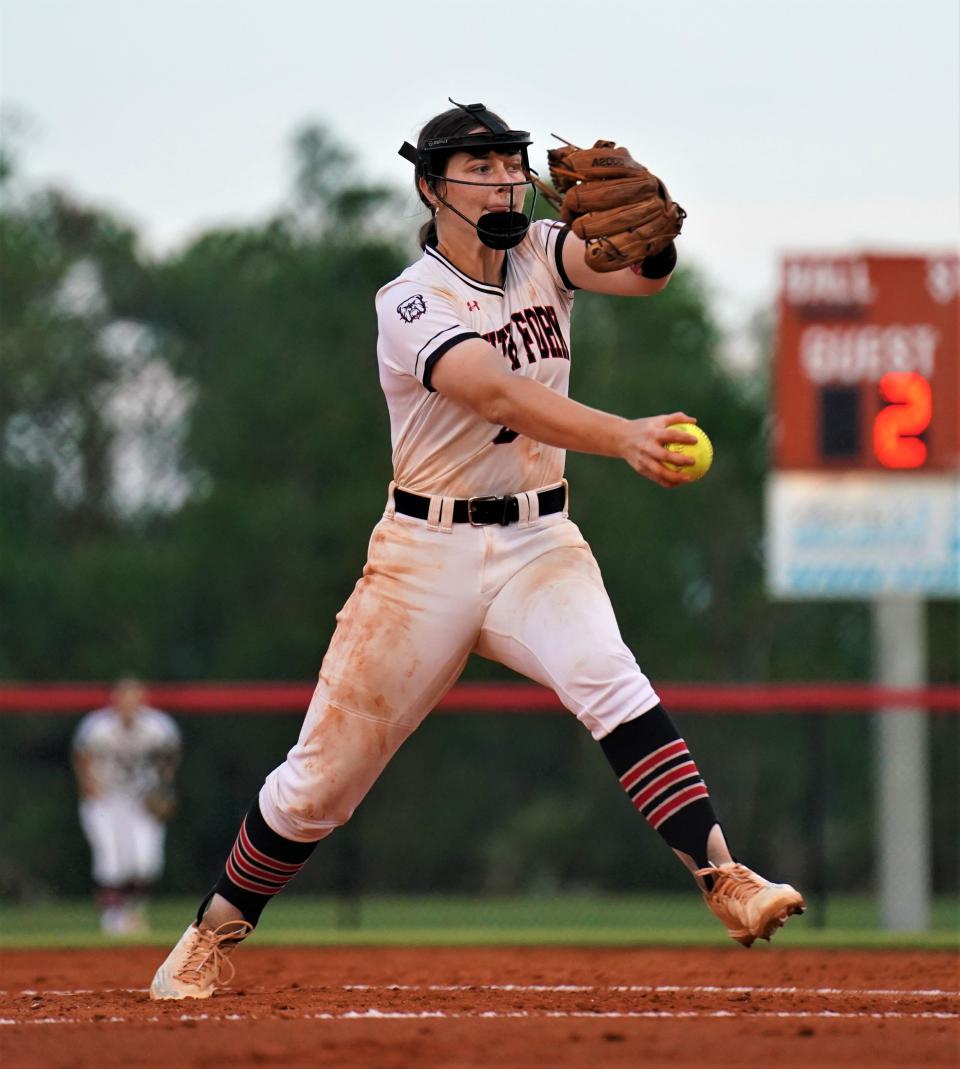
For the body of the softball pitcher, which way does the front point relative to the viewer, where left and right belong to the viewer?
facing the viewer and to the right of the viewer

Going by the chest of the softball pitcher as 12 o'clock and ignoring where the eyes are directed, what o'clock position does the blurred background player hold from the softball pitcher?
The blurred background player is roughly at 7 o'clock from the softball pitcher.

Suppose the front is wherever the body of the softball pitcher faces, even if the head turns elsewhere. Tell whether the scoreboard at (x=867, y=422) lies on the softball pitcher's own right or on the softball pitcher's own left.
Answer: on the softball pitcher's own left

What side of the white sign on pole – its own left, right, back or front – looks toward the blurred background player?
right

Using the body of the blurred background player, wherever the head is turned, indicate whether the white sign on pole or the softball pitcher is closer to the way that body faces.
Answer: the softball pitcher

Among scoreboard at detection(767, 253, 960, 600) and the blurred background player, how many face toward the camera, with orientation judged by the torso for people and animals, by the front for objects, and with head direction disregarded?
2

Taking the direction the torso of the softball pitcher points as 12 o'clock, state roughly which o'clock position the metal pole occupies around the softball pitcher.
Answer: The metal pole is roughly at 8 o'clock from the softball pitcher.

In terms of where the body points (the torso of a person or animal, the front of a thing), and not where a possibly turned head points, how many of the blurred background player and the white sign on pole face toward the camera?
2

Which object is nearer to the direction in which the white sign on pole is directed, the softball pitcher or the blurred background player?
the softball pitcher

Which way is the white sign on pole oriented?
toward the camera

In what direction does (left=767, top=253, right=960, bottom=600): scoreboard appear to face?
toward the camera

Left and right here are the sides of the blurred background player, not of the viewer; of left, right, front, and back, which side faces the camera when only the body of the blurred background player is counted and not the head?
front

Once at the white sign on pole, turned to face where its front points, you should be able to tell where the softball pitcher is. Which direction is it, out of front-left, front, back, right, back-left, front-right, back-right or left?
front

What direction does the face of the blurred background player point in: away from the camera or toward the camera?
toward the camera
